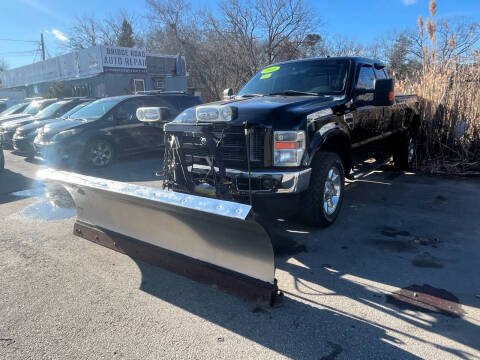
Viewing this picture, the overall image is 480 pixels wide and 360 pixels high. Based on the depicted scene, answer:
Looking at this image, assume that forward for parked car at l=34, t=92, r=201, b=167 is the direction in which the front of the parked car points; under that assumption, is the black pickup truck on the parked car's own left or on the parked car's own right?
on the parked car's own left

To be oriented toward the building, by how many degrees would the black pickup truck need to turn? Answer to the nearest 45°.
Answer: approximately 90° to its right

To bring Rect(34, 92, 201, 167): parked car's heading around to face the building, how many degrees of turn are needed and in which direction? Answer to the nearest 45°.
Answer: approximately 135° to its right

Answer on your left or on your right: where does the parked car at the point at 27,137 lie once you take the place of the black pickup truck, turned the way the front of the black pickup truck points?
on your right

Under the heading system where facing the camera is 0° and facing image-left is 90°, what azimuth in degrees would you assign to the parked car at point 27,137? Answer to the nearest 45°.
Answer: approximately 45°

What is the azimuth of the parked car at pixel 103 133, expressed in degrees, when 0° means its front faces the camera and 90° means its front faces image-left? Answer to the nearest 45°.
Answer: approximately 45°

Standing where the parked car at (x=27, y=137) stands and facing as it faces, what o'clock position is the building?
The building is roughly at 5 o'clock from the parked car.

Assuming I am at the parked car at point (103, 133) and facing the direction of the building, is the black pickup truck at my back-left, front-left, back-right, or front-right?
back-right

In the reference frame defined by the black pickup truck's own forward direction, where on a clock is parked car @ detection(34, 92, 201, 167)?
The parked car is roughly at 3 o'clock from the black pickup truck.
